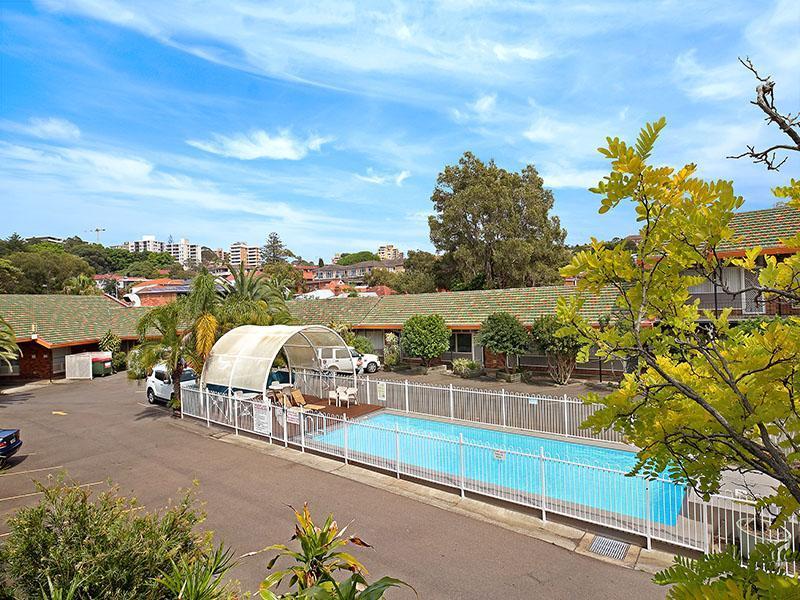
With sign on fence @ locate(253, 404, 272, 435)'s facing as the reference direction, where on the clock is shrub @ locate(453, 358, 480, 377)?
The shrub is roughly at 6 o'clock from the sign on fence.

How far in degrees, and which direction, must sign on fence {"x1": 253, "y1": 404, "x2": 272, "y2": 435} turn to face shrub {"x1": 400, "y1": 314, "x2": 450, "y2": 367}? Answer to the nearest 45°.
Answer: approximately 180°

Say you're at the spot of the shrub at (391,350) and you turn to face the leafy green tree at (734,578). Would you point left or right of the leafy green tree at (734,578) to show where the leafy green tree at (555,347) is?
left

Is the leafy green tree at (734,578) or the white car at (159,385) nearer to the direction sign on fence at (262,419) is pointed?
the leafy green tree

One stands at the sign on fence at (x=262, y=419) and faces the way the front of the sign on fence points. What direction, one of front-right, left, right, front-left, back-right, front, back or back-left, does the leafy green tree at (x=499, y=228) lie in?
back

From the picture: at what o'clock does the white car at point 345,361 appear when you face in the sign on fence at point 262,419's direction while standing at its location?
The white car is roughly at 5 o'clock from the sign on fence.

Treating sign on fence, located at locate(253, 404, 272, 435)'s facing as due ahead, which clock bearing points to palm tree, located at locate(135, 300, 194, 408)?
The palm tree is roughly at 3 o'clock from the sign on fence.

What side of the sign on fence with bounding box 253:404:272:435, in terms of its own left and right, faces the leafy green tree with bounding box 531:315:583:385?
back

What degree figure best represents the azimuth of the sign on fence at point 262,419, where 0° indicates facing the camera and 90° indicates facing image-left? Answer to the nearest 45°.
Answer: approximately 45°

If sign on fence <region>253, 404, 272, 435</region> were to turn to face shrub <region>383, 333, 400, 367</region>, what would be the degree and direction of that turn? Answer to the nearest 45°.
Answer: approximately 180°

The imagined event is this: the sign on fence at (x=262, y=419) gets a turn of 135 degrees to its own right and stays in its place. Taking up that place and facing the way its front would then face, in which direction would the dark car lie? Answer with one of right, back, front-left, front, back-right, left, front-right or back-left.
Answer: left

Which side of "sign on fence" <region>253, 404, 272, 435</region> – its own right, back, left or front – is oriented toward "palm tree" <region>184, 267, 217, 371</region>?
right

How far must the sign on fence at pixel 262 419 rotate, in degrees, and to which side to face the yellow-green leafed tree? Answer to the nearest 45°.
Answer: approximately 45° to its left

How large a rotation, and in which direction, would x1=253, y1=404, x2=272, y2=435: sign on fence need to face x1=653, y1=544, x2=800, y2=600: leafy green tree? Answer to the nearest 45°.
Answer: approximately 45° to its left

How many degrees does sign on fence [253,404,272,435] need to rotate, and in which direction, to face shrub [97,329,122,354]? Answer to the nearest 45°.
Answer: approximately 90° to its right

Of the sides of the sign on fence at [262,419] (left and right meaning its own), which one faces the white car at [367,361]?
back
